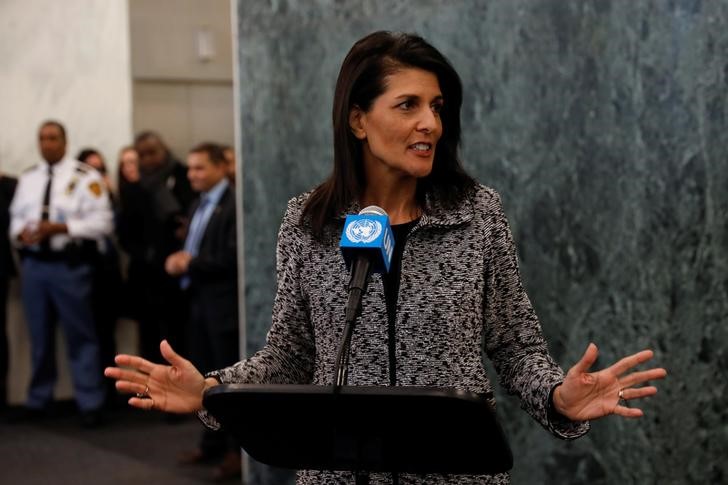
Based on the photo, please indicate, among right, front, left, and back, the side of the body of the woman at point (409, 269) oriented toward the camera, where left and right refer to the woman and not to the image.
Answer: front

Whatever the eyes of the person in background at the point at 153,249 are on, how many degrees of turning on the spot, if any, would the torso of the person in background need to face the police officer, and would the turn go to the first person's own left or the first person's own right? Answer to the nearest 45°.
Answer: approximately 90° to the first person's own right

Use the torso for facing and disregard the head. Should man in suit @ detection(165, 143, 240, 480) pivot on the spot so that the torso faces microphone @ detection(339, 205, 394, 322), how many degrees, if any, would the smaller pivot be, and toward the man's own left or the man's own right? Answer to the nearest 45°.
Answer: approximately 45° to the man's own left

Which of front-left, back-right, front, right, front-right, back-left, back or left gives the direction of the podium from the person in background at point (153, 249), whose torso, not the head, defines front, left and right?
front

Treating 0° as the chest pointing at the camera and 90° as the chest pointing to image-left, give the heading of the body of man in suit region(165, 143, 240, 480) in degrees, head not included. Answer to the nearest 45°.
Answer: approximately 45°
